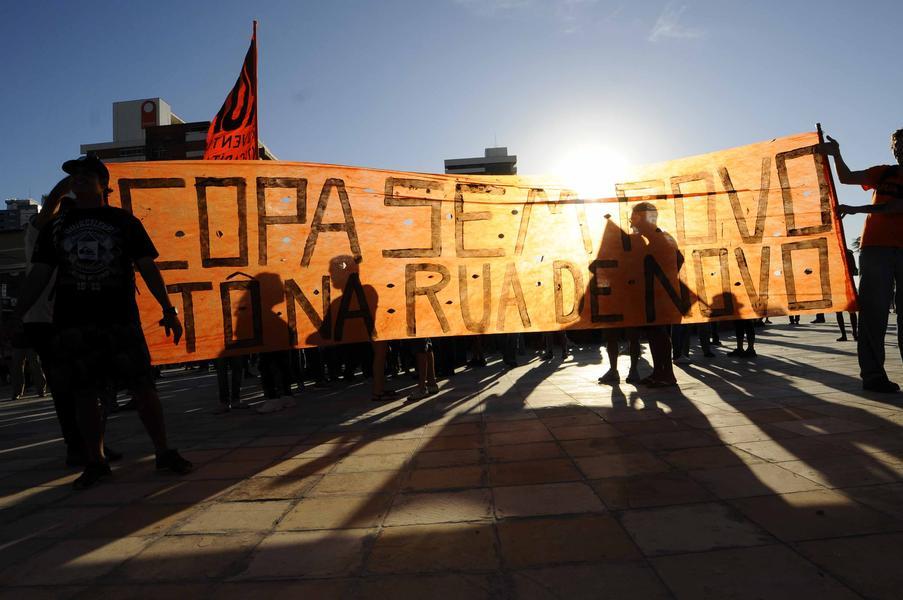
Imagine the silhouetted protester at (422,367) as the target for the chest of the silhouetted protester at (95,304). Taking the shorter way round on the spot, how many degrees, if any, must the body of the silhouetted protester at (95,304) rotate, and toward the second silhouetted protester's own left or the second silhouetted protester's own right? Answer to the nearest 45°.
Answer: approximately 135° to the second silhouetted protester's own left

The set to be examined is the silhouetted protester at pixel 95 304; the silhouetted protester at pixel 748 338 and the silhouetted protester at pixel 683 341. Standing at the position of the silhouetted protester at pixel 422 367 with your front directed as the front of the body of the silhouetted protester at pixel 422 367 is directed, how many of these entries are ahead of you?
1

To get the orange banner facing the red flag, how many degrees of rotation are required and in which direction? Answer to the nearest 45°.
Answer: approximately 135° to its right

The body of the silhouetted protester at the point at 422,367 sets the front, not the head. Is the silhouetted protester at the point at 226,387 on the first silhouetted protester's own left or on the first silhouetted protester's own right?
on the first silhouetted protester's own right

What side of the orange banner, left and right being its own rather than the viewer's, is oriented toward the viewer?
front

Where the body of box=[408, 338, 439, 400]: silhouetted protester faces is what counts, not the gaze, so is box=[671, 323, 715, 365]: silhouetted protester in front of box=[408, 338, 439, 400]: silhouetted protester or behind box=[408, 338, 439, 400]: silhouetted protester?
behind
